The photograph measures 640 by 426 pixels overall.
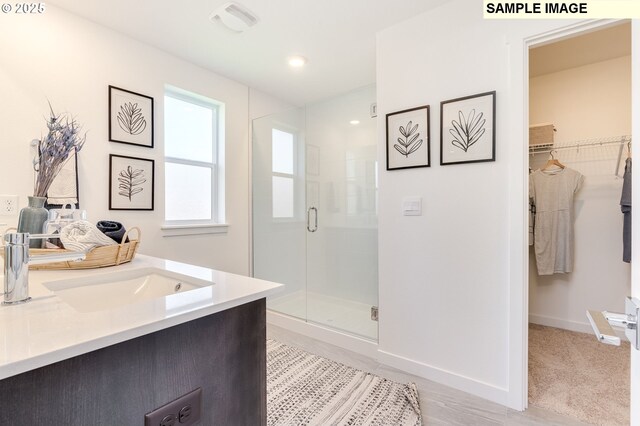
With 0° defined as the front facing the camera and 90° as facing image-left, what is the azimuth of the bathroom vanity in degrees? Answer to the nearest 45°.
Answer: approximately 225°

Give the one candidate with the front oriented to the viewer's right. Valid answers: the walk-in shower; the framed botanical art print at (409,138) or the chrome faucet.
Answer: the chrome faucet

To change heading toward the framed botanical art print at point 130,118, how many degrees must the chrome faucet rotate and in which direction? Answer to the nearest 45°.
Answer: approximately 90° to its left

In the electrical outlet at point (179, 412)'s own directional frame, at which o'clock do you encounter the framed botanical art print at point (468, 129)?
The framed botanical art print is roughly at 10 o'clock from the electrical outlet.

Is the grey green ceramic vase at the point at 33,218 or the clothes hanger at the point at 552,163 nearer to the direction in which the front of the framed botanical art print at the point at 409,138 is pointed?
the grey green ceramic vase

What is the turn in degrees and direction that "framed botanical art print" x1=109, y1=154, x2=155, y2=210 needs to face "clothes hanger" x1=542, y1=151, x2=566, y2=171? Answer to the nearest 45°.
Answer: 0° — it already faces it

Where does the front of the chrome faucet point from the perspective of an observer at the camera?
facing to the right of the viewer

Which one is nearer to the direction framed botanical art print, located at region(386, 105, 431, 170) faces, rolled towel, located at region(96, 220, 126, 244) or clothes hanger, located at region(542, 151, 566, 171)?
the rolled towel

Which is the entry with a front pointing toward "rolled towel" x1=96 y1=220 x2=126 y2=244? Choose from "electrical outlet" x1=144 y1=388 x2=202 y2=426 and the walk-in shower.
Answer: the walk-in shower

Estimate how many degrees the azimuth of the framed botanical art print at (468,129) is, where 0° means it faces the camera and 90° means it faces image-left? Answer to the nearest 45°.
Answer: approximately 45°

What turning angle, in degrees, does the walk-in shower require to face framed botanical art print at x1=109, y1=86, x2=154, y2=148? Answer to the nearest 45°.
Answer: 0° — it already faces it
